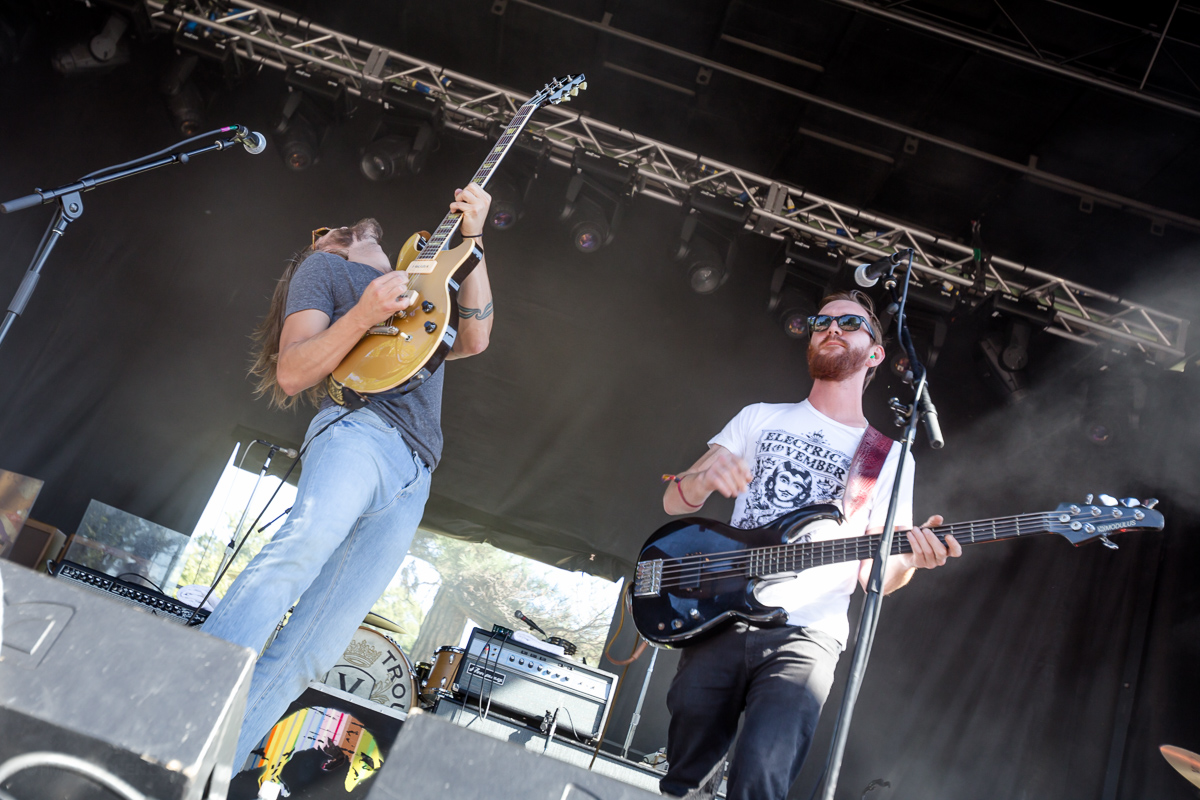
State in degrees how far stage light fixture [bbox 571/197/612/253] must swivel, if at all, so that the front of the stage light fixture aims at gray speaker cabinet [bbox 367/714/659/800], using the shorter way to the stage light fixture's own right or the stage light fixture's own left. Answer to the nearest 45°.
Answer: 0° — it already faces it

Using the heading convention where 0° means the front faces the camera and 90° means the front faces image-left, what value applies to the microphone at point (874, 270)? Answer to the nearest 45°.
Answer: approximately 90°

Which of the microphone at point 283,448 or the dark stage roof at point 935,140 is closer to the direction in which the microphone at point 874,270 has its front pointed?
the microphone

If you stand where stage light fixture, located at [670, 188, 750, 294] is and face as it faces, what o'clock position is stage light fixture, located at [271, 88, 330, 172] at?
stage light fixture, located at [271, 88, 330, 172] is roughly at 3 o'clock from stage light fixture, located at [670, 188, 750, 294].

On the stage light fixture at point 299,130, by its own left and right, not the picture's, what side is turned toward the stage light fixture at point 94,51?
right

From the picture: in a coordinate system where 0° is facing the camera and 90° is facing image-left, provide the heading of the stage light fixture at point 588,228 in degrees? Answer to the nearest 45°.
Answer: approximately 0°

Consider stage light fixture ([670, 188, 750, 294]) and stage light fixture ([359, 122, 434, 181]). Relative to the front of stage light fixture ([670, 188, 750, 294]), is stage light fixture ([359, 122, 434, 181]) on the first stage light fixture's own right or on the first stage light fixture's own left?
on the first stage light fixture's own right

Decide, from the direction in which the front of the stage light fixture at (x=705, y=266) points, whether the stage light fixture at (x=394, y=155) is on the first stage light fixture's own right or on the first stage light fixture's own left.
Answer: on the first stage light fixture's own right

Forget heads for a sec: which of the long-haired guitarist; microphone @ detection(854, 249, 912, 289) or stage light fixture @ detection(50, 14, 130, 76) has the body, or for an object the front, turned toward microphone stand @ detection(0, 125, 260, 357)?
the microphone
